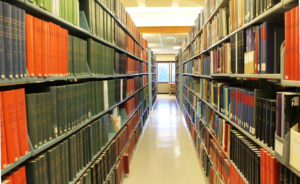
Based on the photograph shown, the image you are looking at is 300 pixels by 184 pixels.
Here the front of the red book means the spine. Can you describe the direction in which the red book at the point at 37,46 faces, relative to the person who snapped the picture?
facing the viewer and to the right of the viewer

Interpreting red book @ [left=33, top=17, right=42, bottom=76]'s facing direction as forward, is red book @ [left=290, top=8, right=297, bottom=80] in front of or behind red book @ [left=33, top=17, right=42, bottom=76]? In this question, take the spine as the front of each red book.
in front
